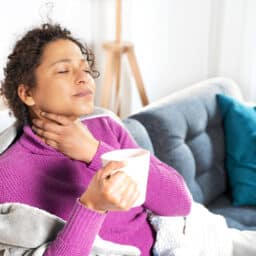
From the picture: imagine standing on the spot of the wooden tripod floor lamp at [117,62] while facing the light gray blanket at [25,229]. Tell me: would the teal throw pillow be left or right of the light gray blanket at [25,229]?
left

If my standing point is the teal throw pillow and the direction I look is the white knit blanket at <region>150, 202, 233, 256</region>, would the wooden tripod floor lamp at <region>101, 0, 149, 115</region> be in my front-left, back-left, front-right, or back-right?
back-right

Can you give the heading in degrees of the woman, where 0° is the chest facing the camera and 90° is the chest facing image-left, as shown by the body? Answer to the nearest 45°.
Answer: approximately 315°

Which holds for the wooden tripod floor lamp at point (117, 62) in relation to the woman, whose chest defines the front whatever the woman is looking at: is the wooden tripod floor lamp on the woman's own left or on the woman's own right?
on the woman's own left

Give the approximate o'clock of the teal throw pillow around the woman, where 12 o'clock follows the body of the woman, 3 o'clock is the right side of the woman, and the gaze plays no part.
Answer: The teal throw pillow is roughly at 9 o'clock from the woman.
